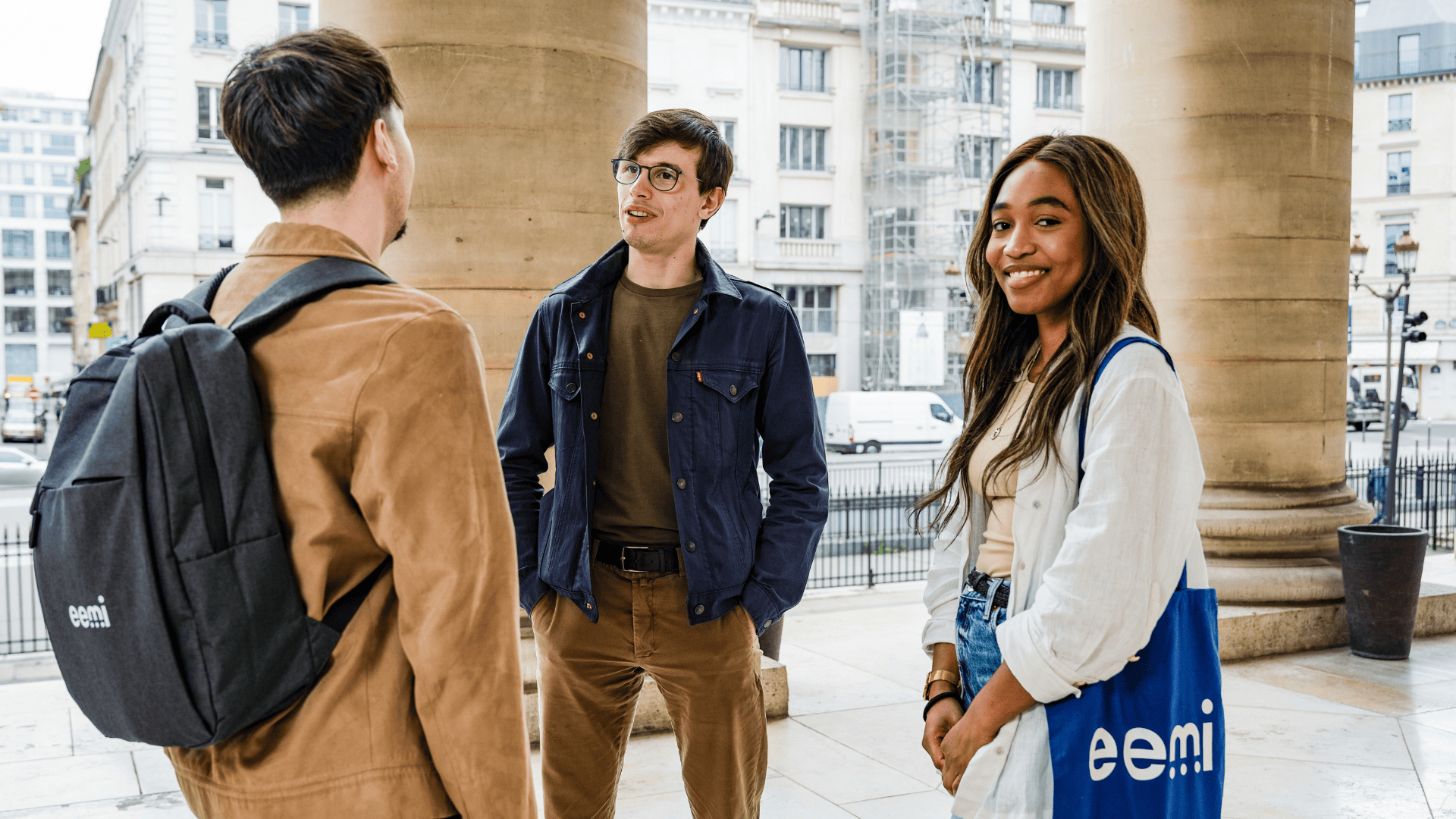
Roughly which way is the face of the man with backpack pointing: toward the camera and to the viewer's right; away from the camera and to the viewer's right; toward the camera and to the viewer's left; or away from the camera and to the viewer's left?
away from the camera and to the viewer's right

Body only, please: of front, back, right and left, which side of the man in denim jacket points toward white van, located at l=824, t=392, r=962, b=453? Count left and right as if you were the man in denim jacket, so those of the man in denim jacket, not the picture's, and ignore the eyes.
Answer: back

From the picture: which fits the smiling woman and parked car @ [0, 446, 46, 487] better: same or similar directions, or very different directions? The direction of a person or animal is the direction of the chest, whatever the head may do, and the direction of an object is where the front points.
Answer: very different directions

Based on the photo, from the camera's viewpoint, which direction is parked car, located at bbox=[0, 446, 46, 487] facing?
to the viewer's right

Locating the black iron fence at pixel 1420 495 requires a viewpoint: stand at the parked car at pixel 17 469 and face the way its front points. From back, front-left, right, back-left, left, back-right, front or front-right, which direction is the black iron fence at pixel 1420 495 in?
front-right

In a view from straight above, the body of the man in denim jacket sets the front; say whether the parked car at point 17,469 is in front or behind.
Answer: behind

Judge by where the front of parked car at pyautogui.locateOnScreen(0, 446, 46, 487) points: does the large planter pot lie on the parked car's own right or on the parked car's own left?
on the parked car's own right

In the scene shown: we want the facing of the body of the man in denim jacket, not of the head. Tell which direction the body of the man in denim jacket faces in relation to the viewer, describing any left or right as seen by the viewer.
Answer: facing the viewer

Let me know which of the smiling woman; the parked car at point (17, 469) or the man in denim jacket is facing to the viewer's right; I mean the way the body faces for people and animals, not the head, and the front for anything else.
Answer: the parked car

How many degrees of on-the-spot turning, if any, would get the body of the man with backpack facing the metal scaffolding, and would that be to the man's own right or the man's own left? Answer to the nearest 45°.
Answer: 0° — they already face it

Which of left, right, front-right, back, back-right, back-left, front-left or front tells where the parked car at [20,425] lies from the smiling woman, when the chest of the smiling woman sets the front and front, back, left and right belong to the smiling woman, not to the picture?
right

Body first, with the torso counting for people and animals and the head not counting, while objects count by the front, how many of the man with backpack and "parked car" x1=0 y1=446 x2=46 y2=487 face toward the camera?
0

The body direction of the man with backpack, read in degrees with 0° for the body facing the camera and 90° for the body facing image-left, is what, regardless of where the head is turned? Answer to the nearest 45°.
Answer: approximately 225°

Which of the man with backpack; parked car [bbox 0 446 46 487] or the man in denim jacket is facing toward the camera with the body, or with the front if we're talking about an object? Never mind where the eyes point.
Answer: the man in denim jacket
